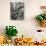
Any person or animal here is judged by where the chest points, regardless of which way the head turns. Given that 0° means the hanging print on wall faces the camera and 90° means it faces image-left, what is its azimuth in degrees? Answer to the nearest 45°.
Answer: approximately 0°
